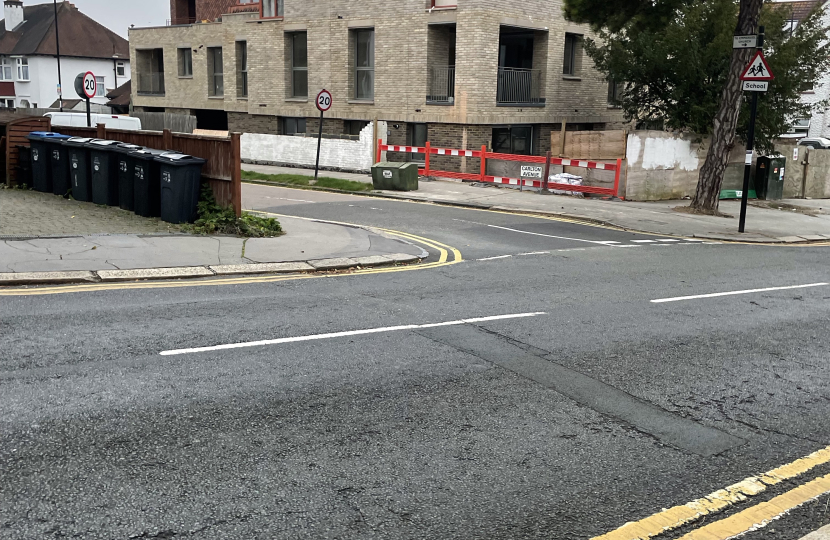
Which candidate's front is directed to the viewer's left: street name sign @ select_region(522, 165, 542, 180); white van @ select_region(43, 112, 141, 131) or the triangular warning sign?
the white van

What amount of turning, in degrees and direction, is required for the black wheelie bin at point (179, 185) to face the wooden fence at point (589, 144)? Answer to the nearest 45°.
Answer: approximately 180°

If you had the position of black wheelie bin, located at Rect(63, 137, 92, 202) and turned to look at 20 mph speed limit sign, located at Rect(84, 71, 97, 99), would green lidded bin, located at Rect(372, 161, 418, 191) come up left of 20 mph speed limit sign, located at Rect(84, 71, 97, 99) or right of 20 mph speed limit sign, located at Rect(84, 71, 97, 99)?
right

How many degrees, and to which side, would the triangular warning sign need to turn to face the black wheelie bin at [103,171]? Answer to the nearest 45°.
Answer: approximately 45° to its right

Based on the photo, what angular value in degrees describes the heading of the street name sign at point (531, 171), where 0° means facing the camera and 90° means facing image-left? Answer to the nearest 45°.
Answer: approximately 0°

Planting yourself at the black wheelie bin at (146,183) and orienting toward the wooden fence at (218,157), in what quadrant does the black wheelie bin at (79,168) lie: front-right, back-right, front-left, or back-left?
back-left

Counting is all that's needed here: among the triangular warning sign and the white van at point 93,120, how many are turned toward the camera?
1

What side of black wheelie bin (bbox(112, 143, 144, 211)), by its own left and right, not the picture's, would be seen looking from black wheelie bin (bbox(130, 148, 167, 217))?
left

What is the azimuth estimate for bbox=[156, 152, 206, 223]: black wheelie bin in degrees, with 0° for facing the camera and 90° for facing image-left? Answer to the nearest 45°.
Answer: approximately 45°
